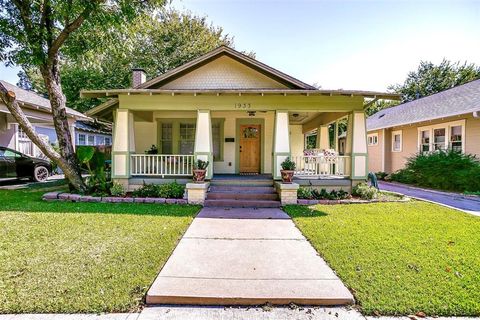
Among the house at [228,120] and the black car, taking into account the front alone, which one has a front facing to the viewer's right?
the black car

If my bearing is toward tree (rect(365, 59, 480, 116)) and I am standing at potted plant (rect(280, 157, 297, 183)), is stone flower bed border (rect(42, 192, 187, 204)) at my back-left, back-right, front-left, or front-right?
back-left

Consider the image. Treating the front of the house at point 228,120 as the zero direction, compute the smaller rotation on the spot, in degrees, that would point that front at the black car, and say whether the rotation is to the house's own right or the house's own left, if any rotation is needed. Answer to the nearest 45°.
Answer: approximately 90° to the house's own right

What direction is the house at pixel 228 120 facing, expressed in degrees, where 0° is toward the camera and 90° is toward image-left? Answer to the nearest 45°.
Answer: approximately 0°

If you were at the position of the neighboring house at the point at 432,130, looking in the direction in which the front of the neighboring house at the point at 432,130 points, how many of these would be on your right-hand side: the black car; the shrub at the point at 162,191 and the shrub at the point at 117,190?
3

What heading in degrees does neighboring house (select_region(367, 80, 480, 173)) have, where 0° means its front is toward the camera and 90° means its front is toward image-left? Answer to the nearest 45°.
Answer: approximately 315°

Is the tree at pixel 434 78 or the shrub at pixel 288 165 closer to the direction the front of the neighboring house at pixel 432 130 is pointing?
the shrub

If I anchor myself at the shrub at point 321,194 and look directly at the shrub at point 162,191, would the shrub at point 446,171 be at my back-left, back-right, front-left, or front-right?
back-right

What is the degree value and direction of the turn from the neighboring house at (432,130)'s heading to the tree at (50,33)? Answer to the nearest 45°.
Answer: approximately 90° to its right

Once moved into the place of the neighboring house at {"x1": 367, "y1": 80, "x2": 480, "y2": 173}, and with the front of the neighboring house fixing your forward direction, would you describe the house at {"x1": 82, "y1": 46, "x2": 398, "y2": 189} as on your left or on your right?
on your right

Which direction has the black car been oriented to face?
to the viewer's right

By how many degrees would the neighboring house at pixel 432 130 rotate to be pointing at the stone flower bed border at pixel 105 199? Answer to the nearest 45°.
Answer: approximately 90° to its right

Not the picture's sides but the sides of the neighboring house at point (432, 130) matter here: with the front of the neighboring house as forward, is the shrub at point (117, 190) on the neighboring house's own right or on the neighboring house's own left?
on the neighboring house's own right

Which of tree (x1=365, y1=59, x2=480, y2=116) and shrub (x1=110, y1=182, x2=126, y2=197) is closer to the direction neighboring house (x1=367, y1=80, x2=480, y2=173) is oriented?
the shrub
